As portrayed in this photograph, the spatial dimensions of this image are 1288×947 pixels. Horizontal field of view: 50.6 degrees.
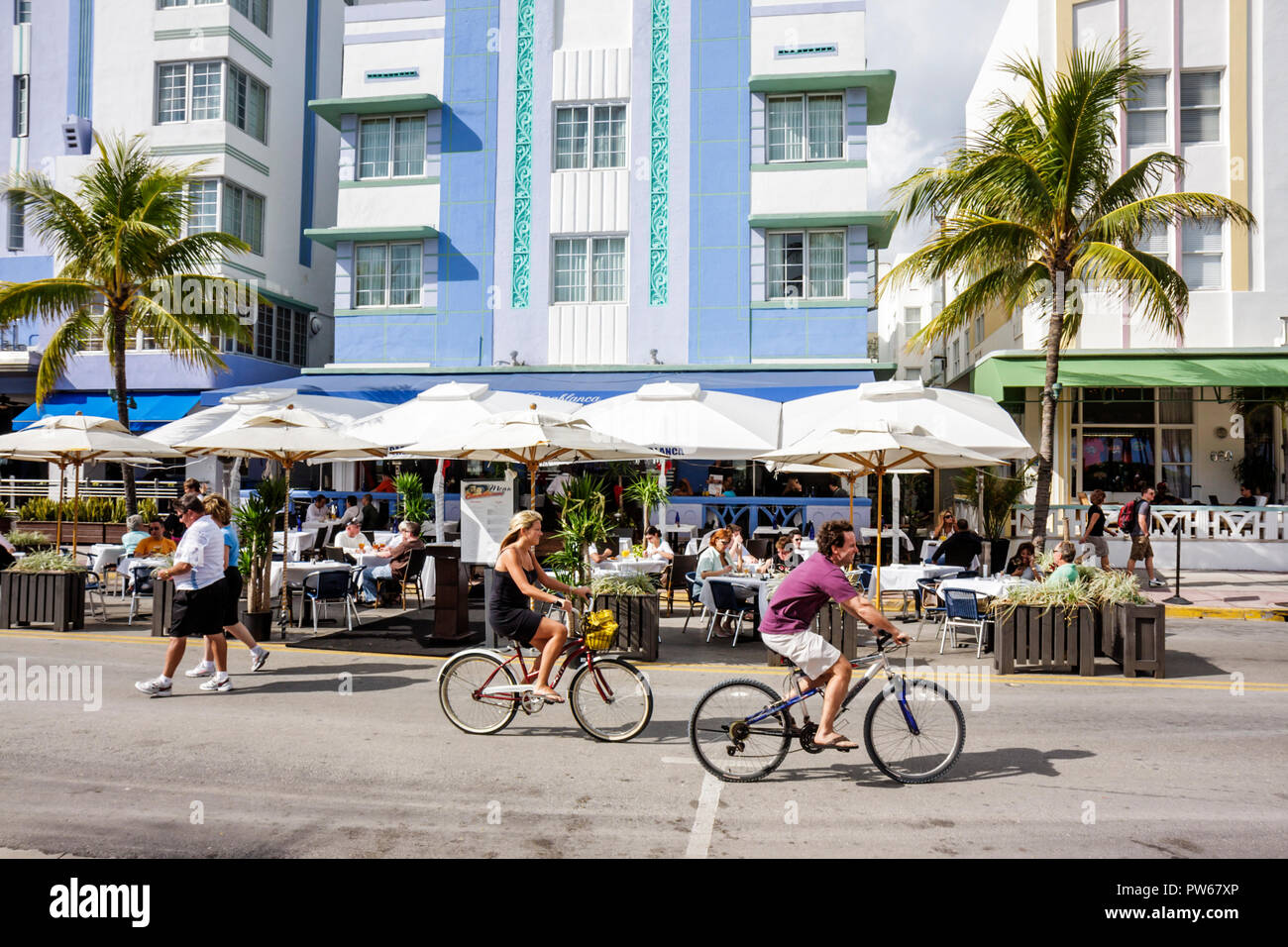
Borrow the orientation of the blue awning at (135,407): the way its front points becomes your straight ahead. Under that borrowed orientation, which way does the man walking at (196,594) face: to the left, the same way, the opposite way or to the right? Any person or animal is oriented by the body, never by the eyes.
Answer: to the right

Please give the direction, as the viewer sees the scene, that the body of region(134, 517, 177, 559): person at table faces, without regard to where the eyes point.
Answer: toward the camera

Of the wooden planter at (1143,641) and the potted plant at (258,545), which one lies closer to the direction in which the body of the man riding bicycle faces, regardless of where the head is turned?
the wooden planter

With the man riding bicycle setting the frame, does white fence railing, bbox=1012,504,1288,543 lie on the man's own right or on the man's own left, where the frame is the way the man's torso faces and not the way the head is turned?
on the man's own left

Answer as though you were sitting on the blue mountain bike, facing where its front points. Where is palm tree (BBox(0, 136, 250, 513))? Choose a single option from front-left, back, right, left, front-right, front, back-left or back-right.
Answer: back-left

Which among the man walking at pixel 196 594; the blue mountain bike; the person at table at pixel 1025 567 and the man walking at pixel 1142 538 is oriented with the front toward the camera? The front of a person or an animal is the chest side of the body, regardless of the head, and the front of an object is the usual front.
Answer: the person at table

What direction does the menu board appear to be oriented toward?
toward the camera

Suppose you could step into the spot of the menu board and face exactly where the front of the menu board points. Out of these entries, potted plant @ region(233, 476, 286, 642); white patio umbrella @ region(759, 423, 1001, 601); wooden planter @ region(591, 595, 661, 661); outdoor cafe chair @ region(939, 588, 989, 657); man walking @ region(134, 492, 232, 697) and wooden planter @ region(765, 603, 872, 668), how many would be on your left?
4

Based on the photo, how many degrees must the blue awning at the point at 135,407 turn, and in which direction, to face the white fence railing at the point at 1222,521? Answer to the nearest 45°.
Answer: approximately 45° to its left

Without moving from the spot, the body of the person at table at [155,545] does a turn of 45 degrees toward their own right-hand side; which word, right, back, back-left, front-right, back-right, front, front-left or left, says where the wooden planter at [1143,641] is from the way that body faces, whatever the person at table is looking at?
left

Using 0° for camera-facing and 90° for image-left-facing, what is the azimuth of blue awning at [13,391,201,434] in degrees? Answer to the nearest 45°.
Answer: approximately 0°

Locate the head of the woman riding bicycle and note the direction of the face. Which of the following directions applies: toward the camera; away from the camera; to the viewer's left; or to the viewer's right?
to the viewer's right

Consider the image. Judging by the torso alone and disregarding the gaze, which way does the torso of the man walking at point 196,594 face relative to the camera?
to the viewer's left

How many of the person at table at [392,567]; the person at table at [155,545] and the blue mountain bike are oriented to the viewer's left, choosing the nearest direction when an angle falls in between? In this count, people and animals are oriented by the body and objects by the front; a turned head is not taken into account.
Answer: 1

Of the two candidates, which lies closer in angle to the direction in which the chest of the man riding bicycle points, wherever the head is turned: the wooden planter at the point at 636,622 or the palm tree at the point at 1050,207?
the palm tree

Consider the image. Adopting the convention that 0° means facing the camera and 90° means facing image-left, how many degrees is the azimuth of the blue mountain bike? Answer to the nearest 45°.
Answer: approximately 270°

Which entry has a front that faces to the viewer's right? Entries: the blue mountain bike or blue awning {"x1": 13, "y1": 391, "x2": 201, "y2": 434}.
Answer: the blue mountain bike

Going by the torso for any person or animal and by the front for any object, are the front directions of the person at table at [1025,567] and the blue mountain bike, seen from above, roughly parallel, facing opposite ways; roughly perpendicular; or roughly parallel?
roughly perpendicular

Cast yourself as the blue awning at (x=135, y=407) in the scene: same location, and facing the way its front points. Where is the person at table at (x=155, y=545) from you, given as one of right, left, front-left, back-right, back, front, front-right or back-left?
front
